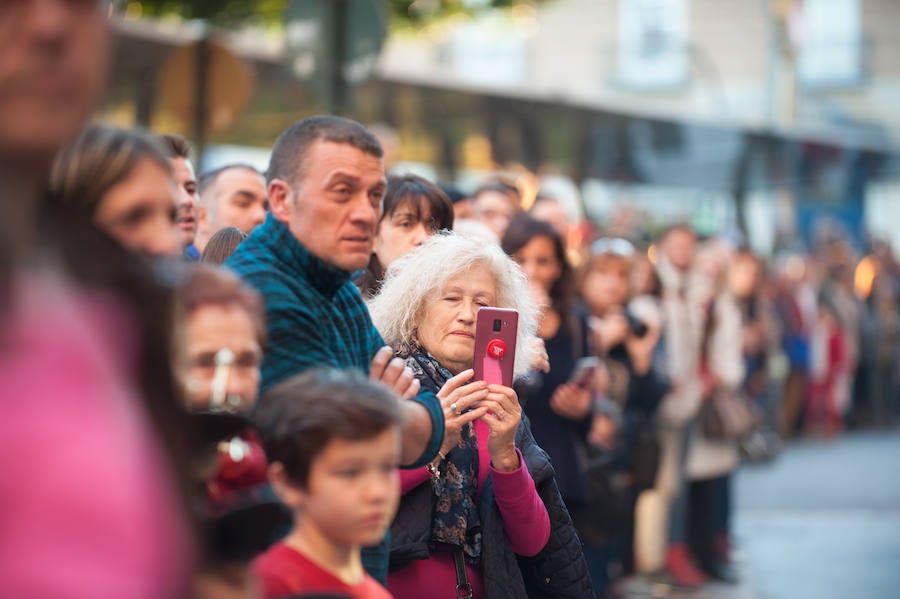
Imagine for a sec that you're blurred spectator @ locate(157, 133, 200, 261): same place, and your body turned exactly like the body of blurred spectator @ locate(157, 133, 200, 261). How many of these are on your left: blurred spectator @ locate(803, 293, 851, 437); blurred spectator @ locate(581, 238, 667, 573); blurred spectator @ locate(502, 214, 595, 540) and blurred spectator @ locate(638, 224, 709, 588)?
4

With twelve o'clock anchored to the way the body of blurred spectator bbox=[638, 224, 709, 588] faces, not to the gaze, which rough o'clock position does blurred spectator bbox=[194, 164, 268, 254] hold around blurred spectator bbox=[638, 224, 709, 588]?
blurred spectator bbox=[194, 164, 268, 254] is roughly at 2 o'clock from blurred spectator bbox=[638, 224, 709, 588].

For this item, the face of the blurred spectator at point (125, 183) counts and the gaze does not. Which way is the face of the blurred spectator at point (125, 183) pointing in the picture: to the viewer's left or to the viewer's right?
to the viewer's right

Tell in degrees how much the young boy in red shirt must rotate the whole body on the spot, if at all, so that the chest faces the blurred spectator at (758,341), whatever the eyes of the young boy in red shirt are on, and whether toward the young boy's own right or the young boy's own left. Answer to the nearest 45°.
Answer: approximately 135° to the young boy's own left

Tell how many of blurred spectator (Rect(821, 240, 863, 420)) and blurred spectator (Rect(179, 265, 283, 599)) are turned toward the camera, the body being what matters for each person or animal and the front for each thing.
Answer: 2

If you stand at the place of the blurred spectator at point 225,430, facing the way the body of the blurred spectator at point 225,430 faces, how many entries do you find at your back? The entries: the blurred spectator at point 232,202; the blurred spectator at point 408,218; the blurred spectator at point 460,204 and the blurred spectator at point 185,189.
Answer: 4

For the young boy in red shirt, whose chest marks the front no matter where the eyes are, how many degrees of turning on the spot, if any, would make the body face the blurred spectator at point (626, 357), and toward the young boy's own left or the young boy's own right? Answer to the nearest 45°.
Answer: approximately 135° to the young boy's own left

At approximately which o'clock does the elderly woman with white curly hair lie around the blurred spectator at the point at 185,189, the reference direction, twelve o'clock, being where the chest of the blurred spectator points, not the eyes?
The elderly woman with white curly hair is roughly at 12 o'clock from the blurred spectator.
